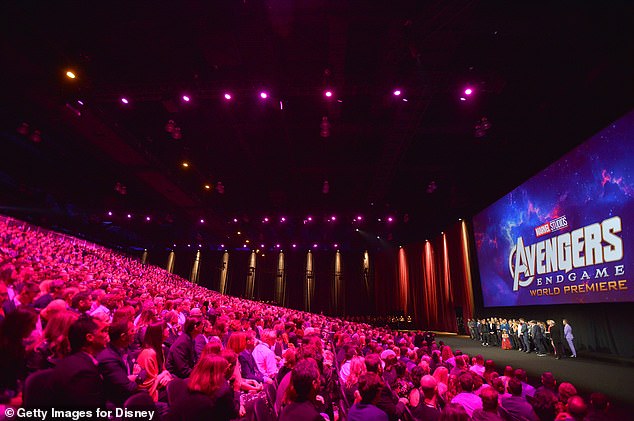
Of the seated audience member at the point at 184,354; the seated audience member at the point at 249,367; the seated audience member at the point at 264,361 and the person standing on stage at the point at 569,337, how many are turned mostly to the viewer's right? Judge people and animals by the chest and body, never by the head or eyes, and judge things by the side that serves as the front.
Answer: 3

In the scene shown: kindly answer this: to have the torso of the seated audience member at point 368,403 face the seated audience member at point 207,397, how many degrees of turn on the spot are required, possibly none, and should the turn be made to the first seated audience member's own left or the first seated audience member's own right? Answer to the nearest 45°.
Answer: approximately 135° to the first seated audience member's own left

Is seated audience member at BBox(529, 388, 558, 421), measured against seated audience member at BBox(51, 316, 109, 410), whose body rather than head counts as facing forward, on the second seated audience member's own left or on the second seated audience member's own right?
on the second seated audience member's own right

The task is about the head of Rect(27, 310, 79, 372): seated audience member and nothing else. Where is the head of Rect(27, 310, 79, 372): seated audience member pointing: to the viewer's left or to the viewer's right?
to the viewer's right

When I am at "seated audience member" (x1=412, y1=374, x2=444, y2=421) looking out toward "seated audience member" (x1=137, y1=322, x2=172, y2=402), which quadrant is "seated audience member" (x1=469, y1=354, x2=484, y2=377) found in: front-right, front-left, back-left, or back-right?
back-right

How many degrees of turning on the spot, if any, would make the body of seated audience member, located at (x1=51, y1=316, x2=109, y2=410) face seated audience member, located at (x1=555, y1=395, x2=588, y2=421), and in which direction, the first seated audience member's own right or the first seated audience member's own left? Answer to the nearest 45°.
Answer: approximately 45° to the first seated audience member's own right

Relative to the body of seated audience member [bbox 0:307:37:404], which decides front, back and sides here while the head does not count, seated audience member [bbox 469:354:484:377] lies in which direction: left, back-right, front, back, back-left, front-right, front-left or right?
front-right

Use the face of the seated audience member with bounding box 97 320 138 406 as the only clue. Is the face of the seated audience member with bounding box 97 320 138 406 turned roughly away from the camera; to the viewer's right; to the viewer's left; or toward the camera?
to the viewer's right

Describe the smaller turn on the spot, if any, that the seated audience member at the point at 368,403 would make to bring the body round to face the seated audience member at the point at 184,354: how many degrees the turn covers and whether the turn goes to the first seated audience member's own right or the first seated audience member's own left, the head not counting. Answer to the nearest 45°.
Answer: approximately 90° to the first seated audience member's own left

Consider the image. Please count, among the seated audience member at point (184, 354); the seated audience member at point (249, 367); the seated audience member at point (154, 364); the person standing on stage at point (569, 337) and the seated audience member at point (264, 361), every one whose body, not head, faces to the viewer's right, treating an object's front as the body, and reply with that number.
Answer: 4

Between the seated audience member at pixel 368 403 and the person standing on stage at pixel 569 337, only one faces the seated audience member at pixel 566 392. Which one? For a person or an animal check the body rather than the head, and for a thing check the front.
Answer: the seated audience member at pixel 368 403

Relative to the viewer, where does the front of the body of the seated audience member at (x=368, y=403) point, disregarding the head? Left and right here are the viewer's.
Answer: facing away from the viewer and to the right of the viewer

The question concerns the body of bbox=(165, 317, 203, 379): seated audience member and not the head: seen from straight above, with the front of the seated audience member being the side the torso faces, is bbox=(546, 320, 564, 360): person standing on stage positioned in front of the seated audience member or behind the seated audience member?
in front
